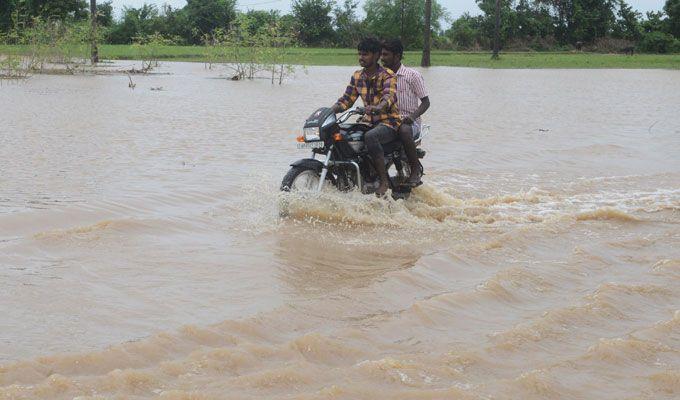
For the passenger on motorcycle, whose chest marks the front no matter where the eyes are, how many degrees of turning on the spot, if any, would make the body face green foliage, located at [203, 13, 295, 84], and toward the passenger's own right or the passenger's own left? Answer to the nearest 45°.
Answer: approximately 135° to the passenger's own right

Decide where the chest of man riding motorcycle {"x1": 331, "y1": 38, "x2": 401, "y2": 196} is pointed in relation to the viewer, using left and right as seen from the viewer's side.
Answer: facing the viewer and to the left of the viewer

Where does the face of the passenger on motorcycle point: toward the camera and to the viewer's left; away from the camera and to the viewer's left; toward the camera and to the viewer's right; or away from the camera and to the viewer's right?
toward the camera and to the viewer's left

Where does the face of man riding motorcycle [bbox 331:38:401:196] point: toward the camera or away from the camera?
toward the camera

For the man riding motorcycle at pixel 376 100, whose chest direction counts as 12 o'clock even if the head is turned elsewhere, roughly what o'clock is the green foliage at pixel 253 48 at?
The green foliage is roughly at 4 o'clock from the man riding motorcycle.

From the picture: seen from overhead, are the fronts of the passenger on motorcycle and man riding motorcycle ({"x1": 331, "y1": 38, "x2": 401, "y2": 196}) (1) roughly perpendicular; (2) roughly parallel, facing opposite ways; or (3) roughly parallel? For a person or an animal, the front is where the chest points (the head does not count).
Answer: roughly parallel

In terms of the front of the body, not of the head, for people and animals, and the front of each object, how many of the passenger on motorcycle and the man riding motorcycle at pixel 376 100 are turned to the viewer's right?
0

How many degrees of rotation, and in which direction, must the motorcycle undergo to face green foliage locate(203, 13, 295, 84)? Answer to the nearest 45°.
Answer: approximately 135° to its right
